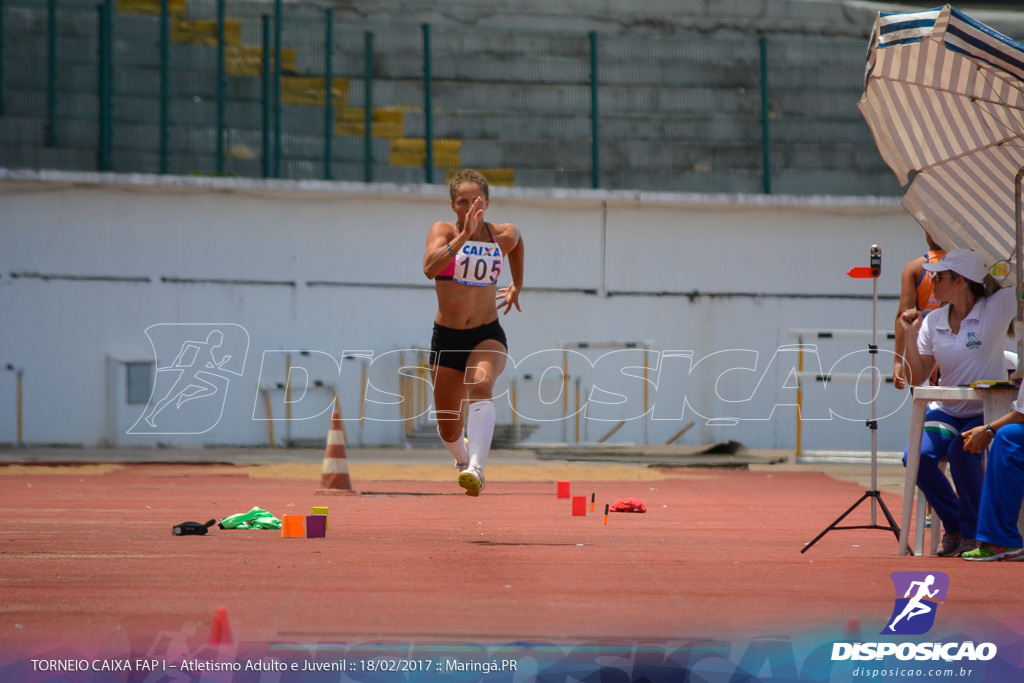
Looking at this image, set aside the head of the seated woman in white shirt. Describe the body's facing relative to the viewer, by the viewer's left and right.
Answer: facing the viewer and to the left of the viewer

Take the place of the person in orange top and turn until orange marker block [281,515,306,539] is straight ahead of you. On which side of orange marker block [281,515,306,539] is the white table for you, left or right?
left

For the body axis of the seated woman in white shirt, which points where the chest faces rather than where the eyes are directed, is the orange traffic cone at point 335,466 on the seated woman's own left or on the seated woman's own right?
on the seated woman's own right

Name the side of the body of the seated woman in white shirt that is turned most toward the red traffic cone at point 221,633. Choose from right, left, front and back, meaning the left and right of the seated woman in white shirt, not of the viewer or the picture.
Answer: front

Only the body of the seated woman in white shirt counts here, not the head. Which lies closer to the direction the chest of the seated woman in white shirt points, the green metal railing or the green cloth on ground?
the green cloth on ground

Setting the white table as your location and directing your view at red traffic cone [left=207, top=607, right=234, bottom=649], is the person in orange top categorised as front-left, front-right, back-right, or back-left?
back-right

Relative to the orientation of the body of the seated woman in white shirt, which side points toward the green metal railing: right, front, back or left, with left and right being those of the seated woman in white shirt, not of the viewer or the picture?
right

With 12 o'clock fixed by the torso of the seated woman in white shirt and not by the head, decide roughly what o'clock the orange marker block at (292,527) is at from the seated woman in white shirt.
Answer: The orange marker block is roughly at 1 o'clock from the seated woman in white shirt.

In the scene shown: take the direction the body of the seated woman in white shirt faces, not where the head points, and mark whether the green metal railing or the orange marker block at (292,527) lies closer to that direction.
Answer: the orange marker block

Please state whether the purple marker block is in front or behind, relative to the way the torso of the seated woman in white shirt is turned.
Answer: in front

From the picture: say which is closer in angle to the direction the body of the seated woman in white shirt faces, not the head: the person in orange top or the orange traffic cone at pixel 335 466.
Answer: the orange traffic cone
